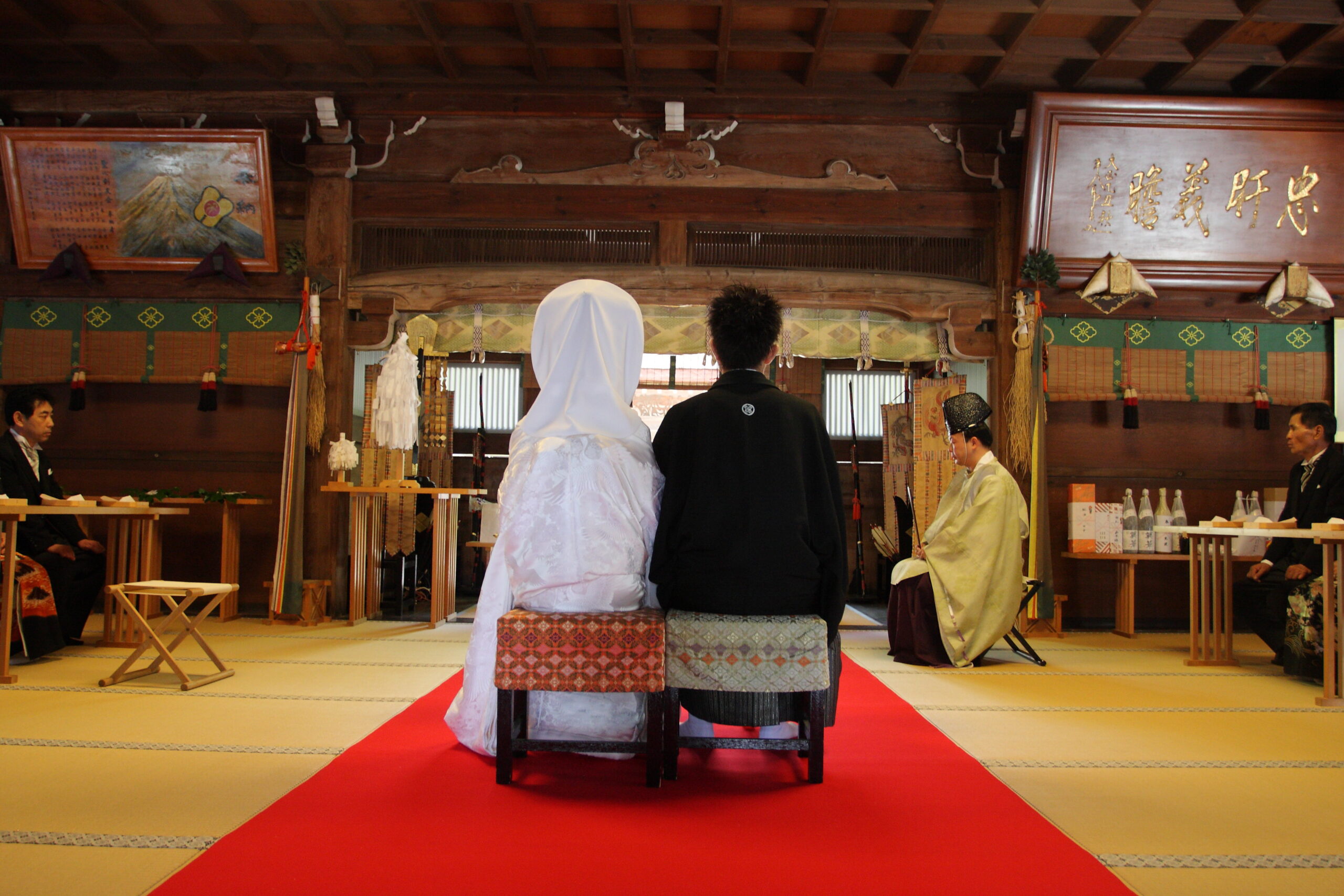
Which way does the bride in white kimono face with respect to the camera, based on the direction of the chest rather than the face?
away from the camera

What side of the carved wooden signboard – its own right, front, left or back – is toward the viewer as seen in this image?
front

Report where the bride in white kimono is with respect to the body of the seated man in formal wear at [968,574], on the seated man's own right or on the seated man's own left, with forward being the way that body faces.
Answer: on the seated man's own left

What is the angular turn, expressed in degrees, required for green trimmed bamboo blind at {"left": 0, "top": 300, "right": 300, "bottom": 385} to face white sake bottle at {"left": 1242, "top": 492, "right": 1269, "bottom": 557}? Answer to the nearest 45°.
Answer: approximately 45° to its left

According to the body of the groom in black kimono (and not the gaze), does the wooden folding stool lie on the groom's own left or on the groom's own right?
on the groom's own left

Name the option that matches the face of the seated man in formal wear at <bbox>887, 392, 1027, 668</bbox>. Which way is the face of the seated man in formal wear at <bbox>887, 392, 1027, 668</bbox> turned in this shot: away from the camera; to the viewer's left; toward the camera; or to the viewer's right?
to the viewer's left

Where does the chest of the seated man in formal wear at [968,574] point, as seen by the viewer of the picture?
to the viewer's left

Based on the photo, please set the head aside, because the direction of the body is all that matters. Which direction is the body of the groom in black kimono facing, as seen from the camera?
away from the camera

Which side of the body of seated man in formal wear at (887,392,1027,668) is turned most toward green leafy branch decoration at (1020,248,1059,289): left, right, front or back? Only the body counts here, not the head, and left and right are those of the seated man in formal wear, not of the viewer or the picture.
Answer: right

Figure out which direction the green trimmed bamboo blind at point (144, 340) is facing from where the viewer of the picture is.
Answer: facing the viewer

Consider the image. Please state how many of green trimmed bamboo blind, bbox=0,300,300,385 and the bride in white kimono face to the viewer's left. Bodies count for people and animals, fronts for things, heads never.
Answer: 0

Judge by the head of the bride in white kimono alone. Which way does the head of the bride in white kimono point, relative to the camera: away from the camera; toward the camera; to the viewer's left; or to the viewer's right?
away from the camera

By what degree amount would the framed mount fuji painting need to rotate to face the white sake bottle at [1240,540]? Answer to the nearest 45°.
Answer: approximately 45° to its left
